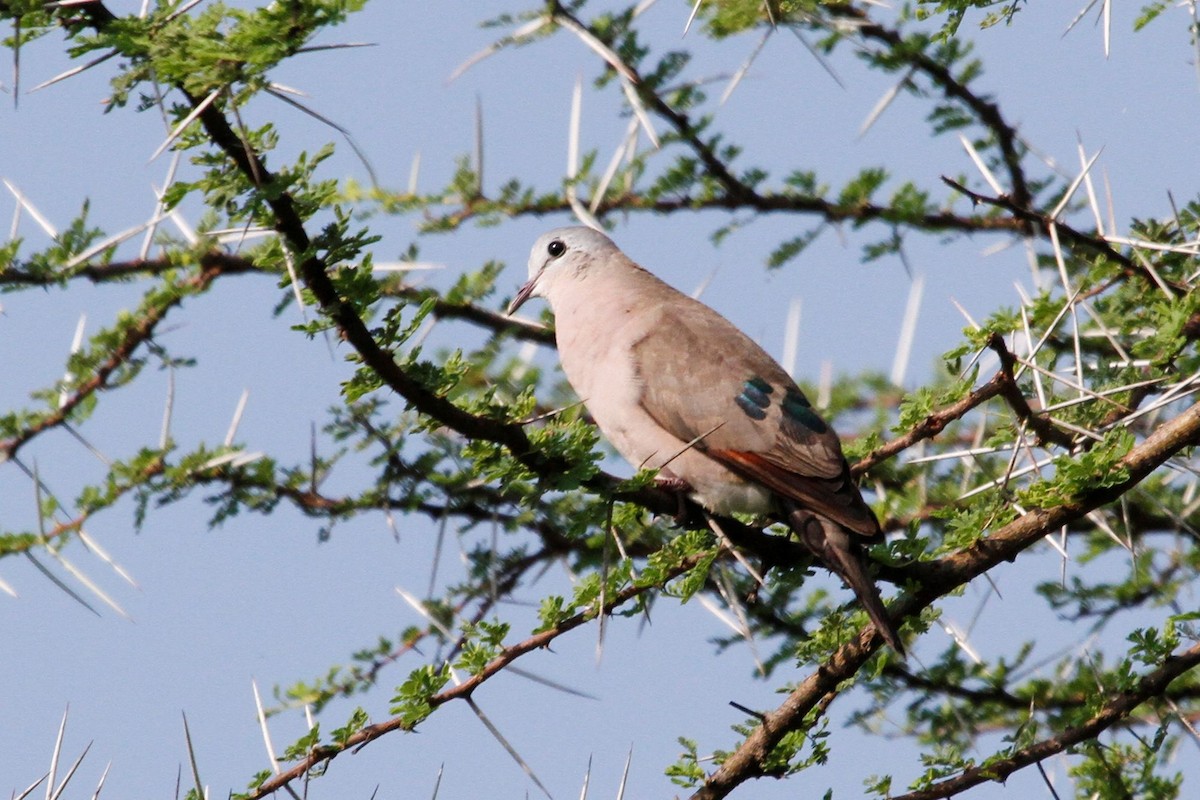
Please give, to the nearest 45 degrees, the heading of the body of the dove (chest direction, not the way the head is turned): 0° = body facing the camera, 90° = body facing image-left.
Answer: approximately 90°

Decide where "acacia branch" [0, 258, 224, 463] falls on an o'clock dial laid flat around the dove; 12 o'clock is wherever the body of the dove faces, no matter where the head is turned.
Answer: The acacia branch is roughly at 11 o'clock from the dove.
